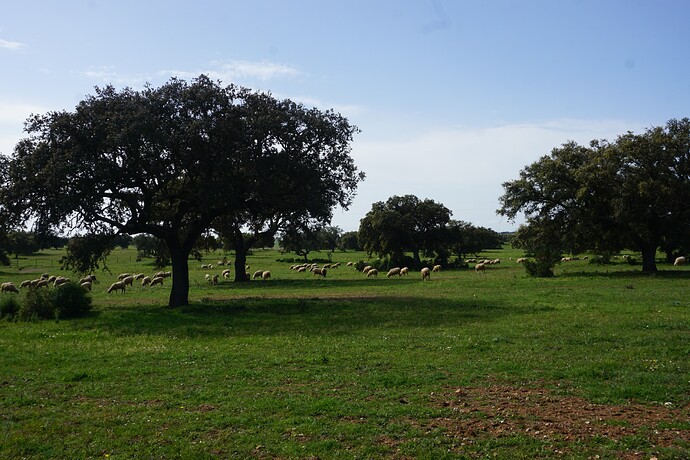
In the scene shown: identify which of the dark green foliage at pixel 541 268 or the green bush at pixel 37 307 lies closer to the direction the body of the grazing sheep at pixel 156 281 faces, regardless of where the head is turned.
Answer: the green bush

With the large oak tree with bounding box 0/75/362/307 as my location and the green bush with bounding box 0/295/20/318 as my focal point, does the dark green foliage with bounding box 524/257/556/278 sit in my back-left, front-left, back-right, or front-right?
back-right

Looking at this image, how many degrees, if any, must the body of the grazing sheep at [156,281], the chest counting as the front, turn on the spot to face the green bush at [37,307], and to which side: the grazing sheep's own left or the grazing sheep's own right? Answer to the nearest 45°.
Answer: approximately 90° to the grazing sheep's own left

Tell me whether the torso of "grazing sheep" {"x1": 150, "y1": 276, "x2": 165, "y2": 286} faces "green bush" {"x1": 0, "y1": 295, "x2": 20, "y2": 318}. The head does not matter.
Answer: no

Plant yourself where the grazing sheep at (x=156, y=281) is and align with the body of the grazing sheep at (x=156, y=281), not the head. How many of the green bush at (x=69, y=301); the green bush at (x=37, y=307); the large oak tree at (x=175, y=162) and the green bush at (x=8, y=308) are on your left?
4

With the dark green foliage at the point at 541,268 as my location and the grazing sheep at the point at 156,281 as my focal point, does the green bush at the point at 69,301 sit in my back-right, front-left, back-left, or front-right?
front-left

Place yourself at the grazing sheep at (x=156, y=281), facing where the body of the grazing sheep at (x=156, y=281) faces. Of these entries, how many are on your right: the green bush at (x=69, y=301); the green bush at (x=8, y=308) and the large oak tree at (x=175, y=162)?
0

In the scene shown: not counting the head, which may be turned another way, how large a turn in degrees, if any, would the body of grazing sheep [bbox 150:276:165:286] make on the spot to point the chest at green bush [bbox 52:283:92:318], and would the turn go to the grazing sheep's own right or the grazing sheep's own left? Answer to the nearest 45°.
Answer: approximately 90° to the grazing sheep's own left

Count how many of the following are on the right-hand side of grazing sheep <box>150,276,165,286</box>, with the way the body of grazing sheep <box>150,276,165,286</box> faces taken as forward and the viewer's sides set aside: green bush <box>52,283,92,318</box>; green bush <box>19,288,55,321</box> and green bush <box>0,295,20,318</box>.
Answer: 0

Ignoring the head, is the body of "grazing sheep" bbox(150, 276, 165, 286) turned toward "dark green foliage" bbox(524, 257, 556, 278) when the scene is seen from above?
no

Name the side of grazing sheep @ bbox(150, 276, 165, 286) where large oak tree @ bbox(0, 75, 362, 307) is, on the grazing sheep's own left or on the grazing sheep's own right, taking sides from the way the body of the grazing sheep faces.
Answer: on the grazing sheep's own left

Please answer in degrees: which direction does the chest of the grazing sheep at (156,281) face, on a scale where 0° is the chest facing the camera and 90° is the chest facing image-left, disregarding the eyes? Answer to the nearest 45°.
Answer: approximately 90°
